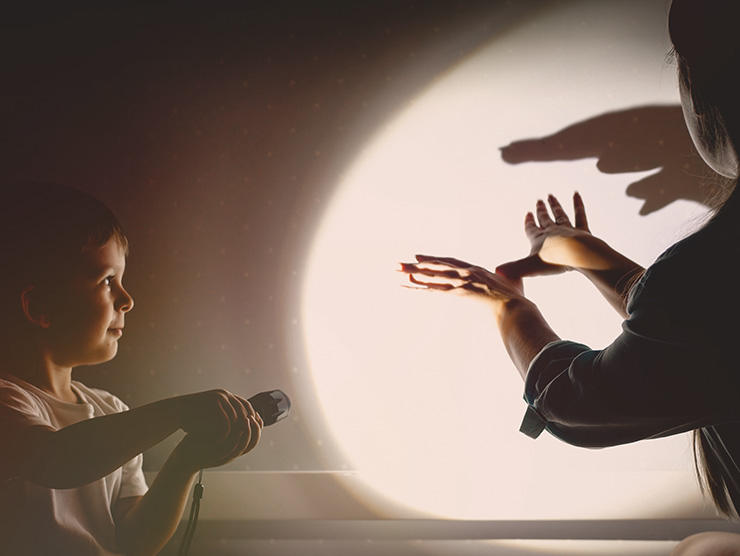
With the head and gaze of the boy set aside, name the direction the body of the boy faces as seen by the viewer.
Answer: to the viewer's right

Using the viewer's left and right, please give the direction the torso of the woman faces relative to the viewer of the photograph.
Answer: facing away from the viewer and to the left of the viewer

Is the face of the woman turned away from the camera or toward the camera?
away from the camera

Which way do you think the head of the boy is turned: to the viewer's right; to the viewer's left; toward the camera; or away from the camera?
to the viewer's right

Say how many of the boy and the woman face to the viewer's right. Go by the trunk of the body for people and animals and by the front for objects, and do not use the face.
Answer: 1
